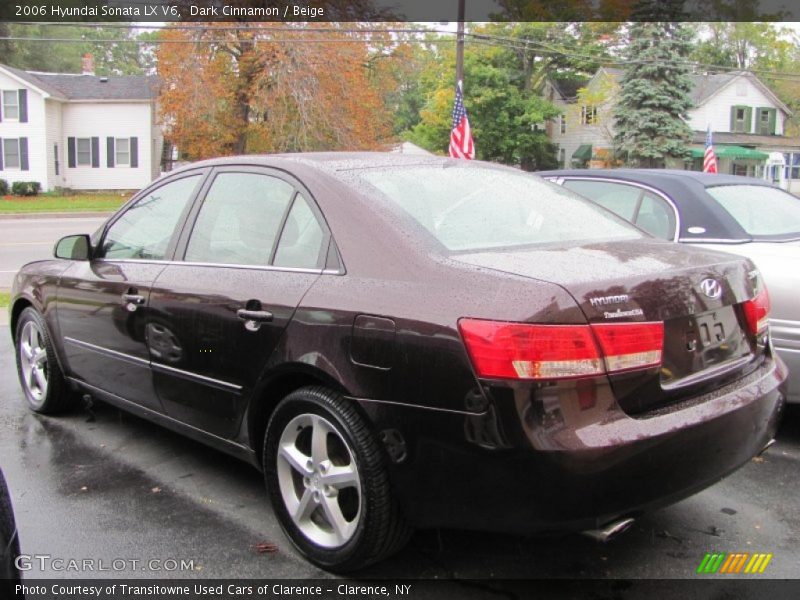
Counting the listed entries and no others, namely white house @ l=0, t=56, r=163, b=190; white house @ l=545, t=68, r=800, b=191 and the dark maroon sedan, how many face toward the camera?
2

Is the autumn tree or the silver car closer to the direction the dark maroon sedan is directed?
the autumn tree

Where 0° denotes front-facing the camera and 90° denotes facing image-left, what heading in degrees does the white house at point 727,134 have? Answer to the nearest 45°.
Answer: approximately 0°

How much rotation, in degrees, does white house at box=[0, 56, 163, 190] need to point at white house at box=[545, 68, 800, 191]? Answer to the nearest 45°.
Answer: approximately 90° to its left

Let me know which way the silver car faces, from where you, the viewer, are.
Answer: facing away from the viewer and to the left of the viewer

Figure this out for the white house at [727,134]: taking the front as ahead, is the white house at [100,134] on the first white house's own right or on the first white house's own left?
on the first white house's own right

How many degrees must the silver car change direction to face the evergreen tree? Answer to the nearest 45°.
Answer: approximately 45° to its right

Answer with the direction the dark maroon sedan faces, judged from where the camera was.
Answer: facing away from the viewer and to the left of the viewer
